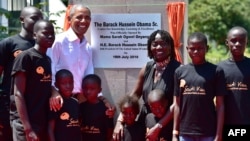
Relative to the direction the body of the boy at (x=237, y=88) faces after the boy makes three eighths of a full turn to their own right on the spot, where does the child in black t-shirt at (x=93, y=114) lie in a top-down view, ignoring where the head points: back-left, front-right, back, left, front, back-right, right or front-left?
front-left

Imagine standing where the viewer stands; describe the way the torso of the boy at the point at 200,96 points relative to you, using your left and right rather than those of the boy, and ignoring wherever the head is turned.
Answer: facing the viewer

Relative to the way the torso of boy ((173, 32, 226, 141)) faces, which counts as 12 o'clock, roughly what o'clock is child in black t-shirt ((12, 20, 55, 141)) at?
The child in black t-shirt is roughly at 3 o'clock from the boy.

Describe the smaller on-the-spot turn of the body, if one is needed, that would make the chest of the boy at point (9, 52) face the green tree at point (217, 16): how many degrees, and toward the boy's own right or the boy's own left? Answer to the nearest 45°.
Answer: approximately 90° to the boy's own left

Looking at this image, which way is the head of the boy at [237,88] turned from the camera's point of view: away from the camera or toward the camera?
toward the camera

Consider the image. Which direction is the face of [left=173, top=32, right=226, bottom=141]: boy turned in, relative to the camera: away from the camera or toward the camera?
toward the camera

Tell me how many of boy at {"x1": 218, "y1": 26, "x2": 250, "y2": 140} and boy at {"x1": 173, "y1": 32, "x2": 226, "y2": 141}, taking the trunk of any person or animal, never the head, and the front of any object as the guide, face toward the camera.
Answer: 2

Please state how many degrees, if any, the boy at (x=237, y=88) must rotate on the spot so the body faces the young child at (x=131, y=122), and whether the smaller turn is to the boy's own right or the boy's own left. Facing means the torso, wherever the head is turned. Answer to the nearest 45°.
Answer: approximately 90° to the boy's own right

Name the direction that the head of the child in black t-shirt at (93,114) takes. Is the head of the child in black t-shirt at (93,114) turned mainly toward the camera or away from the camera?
toward the camera

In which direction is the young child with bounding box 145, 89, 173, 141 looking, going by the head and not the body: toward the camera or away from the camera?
toward the camera

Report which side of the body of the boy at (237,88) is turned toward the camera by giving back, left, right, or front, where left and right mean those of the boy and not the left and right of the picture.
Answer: front

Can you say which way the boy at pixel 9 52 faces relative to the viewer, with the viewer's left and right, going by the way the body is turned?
facing the viewer and to the right of the viewer
